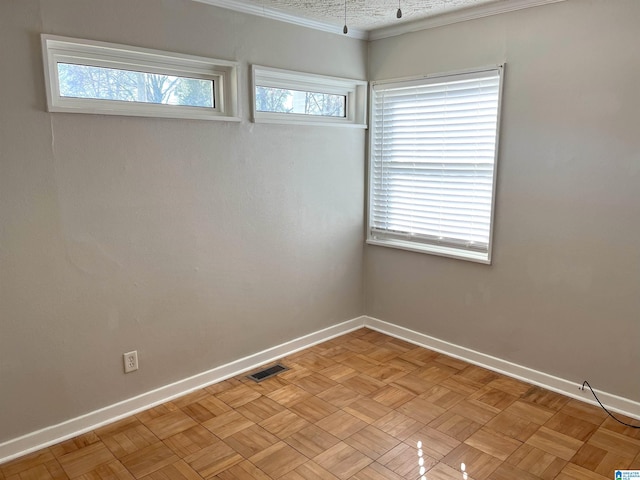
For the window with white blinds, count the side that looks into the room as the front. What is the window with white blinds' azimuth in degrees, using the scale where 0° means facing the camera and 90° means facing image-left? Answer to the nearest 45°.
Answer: approximately 45°

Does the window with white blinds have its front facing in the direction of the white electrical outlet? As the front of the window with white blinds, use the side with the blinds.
yes

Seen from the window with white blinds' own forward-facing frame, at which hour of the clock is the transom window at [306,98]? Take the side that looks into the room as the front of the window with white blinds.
The transom window is roughly at 1 o'clock from the window with white blinds.
